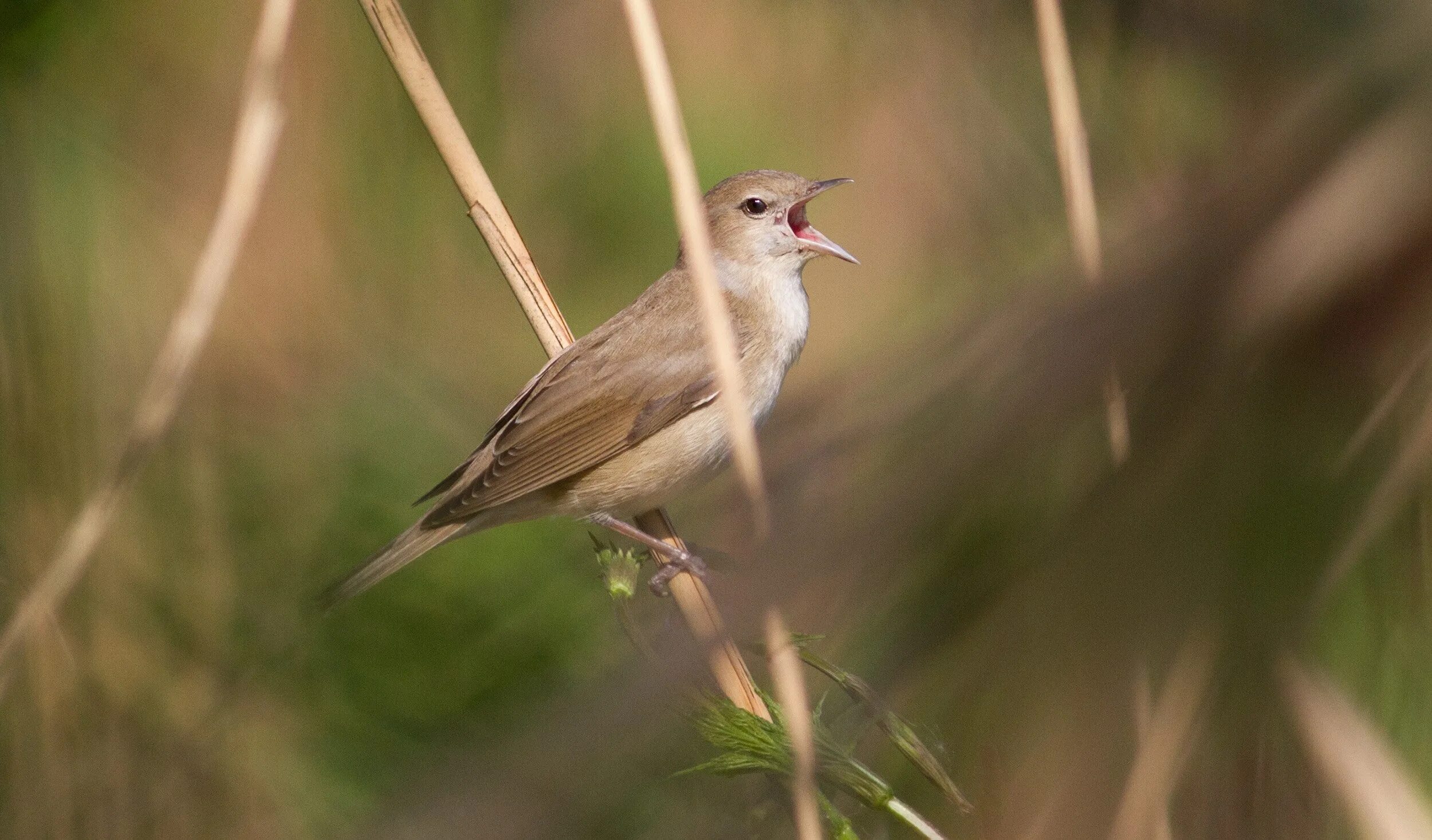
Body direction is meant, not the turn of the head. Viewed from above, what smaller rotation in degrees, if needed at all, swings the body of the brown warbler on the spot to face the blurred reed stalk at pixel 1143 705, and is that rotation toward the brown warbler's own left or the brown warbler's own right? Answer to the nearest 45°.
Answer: approximately 90° to the brown warbler's own right

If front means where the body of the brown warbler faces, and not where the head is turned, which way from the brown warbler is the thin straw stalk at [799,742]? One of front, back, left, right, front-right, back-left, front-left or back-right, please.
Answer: right

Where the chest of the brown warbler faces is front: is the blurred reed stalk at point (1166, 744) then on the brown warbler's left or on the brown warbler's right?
on the brown warbler's right

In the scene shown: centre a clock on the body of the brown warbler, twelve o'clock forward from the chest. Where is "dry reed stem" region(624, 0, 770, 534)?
The dry reed stem is roughly at 3 o'clock from the brown warbler.

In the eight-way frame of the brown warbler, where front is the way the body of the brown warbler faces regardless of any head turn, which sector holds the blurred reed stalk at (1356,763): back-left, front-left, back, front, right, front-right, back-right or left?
right

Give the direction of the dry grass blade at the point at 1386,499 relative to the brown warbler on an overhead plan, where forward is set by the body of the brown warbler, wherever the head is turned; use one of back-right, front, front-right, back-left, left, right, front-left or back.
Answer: right

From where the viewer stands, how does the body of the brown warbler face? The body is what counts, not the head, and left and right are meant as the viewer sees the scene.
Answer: facing to the right of the viewer
